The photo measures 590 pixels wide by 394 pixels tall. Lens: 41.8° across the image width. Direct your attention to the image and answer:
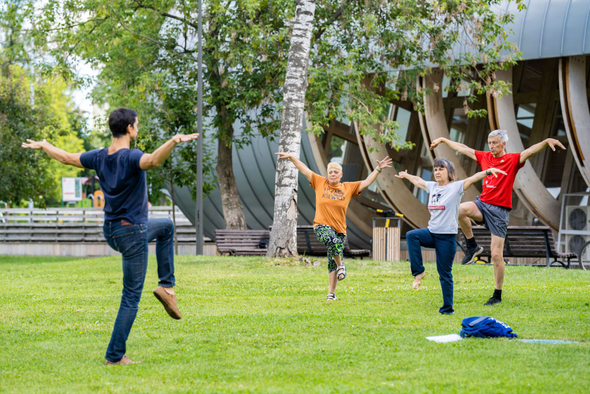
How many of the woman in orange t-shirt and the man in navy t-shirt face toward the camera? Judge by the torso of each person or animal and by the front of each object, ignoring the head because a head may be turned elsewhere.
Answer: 1

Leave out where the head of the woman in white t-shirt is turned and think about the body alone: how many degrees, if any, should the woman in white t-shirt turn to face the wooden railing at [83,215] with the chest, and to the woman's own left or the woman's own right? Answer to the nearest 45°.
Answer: approximately 90° to the woman's own right

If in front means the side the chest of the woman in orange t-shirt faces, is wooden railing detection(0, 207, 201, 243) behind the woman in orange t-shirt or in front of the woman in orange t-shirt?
behind

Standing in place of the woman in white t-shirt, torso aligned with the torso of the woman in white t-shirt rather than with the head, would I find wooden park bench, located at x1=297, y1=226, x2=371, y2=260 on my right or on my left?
on my right

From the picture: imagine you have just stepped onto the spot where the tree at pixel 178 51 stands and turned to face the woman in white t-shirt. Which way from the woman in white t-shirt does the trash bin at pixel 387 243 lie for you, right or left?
left

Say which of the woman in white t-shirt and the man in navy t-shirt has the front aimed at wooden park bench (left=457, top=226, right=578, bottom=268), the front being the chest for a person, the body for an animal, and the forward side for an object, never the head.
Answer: the man in navy t-shirt

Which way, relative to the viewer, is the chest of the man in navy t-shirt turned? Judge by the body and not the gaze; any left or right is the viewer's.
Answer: facing away from the viewer and to the right of the viewer

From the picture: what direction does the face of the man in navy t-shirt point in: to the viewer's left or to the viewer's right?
to the viewer's right
